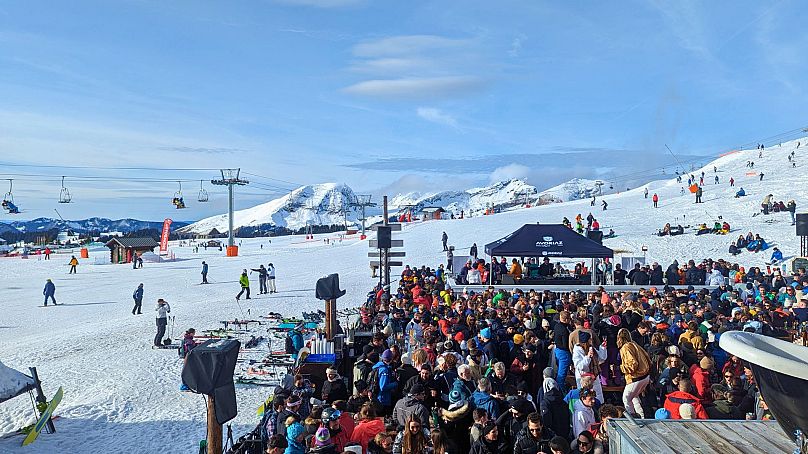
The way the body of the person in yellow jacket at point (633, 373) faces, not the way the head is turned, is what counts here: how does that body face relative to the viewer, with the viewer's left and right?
facing to the left of the viewer

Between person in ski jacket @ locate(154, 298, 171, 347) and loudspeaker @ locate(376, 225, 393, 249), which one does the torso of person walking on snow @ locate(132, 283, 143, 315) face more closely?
the loudspeaker

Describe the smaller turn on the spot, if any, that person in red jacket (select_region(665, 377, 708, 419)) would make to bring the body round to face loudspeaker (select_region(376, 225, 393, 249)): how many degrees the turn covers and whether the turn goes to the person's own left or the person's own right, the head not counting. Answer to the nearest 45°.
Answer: approximately 45° to the person's own left

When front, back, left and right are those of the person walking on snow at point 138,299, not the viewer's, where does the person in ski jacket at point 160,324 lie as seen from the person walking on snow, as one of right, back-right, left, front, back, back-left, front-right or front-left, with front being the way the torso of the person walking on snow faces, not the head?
right

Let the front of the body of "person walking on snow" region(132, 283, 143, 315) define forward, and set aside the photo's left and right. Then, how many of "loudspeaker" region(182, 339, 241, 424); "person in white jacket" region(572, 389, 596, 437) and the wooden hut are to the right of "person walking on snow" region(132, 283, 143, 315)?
2

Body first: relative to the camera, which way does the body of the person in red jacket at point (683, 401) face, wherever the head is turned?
away from the camera
